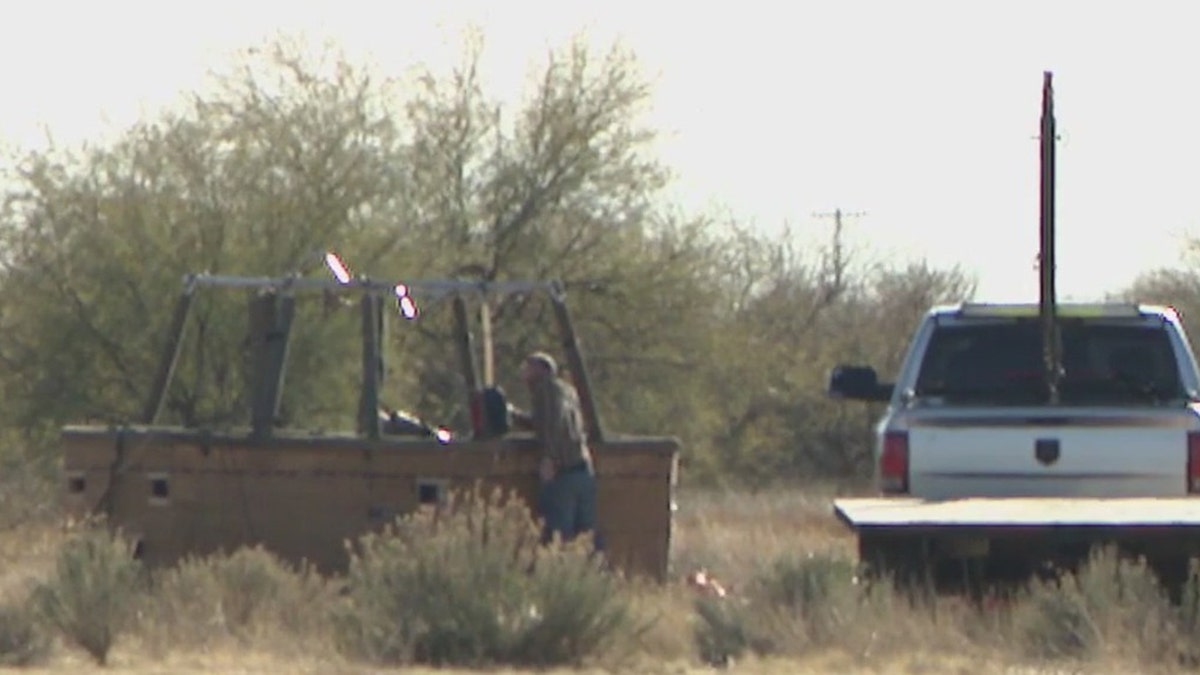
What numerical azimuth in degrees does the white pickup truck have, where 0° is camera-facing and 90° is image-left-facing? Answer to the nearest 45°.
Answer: approximately 180°

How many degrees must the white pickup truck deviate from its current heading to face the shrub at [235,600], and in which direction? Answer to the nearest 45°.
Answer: approximately 90° to its left

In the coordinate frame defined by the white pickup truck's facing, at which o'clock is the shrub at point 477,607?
The shrub is roughly at 8 o'clock from the white pickup truck.

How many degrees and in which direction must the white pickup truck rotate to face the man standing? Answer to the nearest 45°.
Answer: approximately 90° to its left

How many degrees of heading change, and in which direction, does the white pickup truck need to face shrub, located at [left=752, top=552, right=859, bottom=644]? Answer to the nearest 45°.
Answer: approximately 135° to its left
